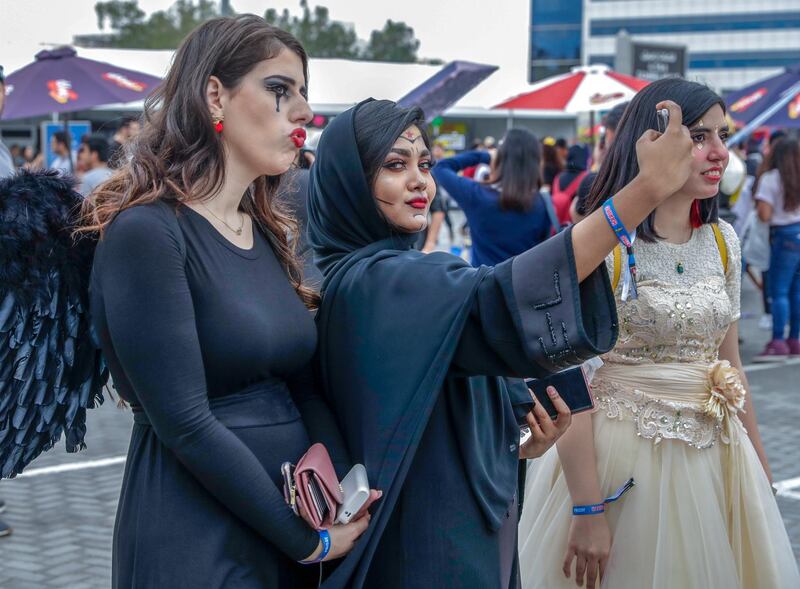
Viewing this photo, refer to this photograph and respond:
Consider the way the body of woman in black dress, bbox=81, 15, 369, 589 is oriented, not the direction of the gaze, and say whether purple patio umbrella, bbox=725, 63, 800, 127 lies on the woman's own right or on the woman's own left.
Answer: on the woman's own left

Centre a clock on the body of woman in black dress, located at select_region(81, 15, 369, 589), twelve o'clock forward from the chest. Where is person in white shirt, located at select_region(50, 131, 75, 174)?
The person in white shirt is roughly at 7 o'clock from the woman in black dress.

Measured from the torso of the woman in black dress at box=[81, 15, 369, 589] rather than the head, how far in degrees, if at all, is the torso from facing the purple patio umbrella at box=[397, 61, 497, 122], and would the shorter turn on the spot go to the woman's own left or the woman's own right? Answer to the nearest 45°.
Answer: approximately 135° to the woman's own left

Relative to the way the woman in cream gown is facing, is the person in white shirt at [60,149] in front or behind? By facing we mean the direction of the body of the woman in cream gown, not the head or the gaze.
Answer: behind

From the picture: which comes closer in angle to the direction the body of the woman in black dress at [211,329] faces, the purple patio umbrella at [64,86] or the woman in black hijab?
the woman in black hijab

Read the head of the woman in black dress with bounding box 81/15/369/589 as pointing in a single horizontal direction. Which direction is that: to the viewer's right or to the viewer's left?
to the viewer's right

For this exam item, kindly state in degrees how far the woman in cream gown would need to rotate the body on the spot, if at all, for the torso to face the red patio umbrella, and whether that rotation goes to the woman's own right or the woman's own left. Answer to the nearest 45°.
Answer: approximately 135° to the woman's own left

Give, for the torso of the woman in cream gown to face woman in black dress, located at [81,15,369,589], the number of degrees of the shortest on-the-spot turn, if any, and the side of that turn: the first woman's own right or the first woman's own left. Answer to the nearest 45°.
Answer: approximately 90° to the first woman's own right

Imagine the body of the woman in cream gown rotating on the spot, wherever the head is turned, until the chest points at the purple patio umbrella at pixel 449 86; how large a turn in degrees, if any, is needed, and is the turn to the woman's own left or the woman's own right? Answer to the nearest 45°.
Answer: approximately 135° to the woman's own left

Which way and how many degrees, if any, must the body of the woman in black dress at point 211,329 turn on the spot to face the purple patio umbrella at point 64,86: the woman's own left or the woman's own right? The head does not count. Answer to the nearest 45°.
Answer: approximately 135° to the woman's own left

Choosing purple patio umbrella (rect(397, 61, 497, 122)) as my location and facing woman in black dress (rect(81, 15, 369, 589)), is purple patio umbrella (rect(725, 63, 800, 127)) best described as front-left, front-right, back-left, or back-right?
back-left
